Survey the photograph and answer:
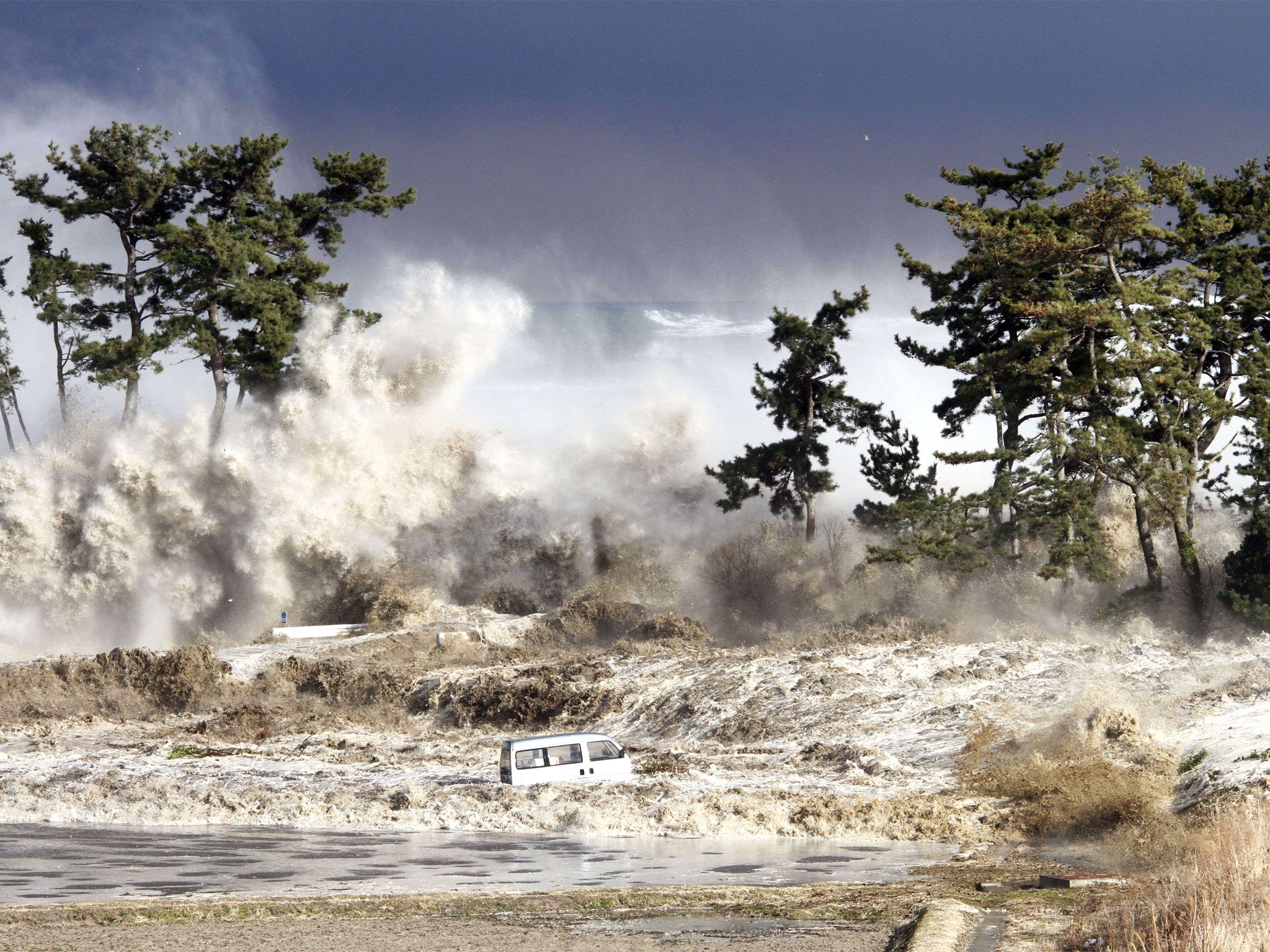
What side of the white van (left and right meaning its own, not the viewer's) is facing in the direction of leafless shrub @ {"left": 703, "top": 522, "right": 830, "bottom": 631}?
left

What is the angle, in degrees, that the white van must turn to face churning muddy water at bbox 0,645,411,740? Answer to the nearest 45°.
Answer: approximately 135° to its left

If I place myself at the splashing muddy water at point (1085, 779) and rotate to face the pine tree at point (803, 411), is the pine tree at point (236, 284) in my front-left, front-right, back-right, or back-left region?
front-left

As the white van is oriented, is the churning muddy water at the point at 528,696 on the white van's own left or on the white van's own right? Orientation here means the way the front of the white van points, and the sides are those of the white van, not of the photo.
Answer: on the white van's own left

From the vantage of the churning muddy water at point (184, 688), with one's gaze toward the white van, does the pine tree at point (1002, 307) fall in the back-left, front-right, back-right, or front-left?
front-left

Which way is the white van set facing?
to the viewer's right

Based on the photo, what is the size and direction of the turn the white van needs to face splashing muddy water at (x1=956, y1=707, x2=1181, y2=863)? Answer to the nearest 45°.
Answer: approximately 45° to its right

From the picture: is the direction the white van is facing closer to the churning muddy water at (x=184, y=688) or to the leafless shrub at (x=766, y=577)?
the leafless shrub

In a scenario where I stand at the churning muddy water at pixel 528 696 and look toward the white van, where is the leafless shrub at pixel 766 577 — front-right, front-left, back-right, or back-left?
back-left

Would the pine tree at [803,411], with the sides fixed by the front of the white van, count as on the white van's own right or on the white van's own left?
on the white van's own left

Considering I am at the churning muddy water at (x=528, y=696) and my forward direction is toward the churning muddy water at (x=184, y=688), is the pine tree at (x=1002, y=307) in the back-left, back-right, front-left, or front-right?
back-right
